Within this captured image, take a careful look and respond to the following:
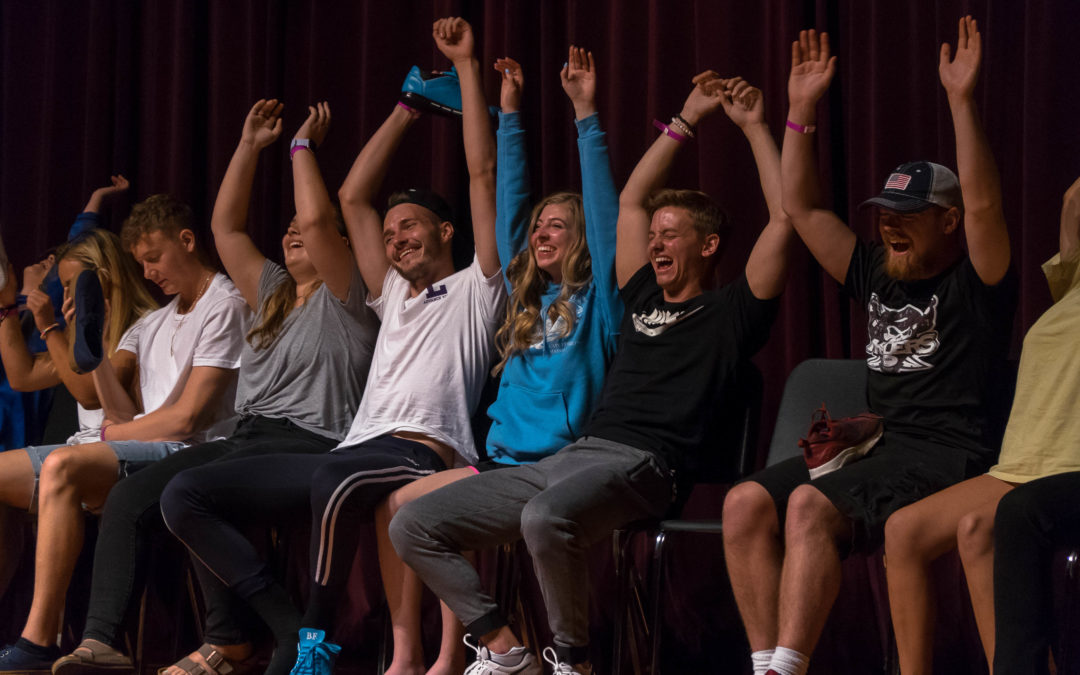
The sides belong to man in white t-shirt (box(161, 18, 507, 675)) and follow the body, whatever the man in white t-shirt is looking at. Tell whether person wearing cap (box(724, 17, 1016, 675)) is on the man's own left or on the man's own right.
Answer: on the man's own left

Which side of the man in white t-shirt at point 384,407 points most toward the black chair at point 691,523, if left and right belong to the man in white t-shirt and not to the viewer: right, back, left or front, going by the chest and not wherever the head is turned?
left

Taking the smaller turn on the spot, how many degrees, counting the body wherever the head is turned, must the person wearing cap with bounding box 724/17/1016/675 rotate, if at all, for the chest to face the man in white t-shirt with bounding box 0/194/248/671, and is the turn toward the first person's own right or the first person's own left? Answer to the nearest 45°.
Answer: approximately 45° to the first person's own right

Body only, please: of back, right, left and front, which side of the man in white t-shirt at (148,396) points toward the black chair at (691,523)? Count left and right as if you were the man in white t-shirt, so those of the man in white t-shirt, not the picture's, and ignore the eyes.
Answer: left

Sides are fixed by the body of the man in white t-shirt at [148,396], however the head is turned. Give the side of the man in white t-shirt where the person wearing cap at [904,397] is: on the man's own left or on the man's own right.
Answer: on the man's own left

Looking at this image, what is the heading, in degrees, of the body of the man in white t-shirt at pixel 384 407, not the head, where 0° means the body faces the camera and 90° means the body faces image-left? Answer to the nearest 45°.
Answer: approximately 45°

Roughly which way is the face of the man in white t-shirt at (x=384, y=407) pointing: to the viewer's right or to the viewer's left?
to the viewer's left

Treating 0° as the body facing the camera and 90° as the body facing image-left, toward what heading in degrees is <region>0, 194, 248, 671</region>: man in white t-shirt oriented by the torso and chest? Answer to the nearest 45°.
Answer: approximately 45°

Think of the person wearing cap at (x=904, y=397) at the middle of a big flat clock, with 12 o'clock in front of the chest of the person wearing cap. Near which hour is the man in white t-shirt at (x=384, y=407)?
The man in white t-shirt is roughly at 2 o'clock from the person wearing cap.

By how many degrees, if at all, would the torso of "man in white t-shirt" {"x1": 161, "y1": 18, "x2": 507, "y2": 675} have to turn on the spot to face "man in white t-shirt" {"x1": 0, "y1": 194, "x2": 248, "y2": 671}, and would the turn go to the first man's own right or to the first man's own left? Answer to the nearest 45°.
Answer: approximately 90° to the first man's own right

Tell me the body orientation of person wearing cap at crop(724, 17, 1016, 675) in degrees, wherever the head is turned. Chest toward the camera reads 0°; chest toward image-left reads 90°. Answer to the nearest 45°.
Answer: approximately 45°
